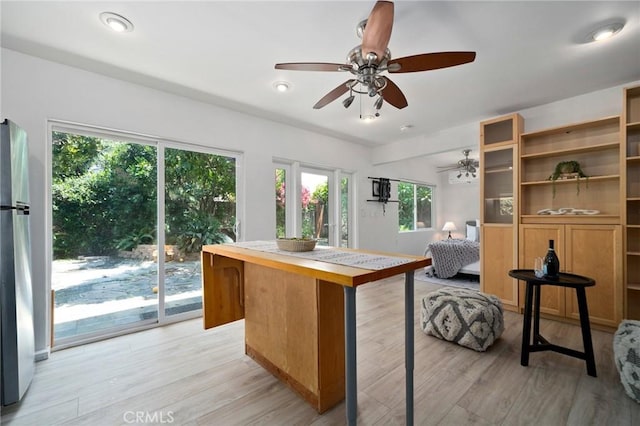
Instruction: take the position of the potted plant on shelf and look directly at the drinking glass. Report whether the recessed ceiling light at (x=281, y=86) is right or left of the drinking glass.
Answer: right

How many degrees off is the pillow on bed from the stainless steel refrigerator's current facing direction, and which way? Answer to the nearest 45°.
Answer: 0° — it already faces it

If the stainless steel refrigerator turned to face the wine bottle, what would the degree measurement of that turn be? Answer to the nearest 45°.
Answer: approximately 45° to its right

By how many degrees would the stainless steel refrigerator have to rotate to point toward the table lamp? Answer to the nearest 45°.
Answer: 0° — it already faces it

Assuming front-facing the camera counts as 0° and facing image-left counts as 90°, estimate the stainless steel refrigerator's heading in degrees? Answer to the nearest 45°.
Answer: approximately 270°

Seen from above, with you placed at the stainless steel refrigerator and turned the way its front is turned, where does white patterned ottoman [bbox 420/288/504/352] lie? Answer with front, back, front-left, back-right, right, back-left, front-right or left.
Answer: front-right

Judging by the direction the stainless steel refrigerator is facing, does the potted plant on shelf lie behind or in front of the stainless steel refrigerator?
in front
